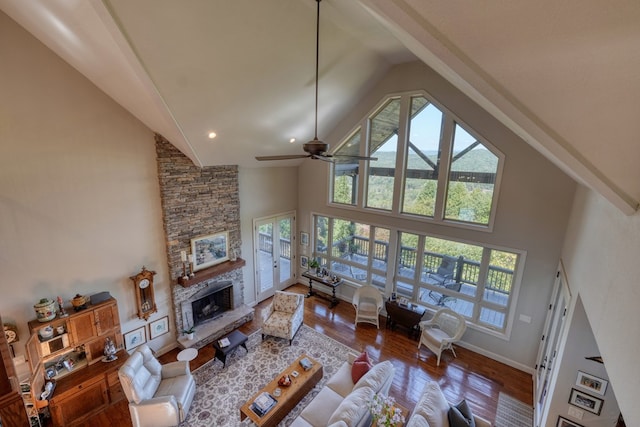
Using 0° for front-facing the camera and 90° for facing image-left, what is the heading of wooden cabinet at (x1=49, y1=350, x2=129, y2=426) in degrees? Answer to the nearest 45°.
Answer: approximately 315°

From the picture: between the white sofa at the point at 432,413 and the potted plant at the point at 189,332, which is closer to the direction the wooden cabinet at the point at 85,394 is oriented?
the white sofa

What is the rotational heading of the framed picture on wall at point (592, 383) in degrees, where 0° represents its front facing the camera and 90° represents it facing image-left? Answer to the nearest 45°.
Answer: approximately 45°

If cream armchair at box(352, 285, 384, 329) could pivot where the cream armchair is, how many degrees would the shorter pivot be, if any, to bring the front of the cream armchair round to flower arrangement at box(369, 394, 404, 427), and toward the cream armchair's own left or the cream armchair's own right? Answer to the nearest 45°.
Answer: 0° — it already faces it

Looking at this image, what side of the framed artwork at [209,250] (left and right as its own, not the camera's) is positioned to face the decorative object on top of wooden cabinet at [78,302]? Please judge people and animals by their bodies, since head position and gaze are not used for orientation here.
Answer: right

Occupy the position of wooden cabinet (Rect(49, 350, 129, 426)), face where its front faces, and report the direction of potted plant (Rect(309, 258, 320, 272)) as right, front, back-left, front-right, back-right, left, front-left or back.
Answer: front-left

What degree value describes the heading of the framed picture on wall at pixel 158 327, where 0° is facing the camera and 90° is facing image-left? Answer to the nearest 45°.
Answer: approximately 315°

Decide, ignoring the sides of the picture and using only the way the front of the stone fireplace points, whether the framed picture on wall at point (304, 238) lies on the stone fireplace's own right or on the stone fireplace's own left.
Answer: on the stone fireplace's own left
